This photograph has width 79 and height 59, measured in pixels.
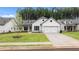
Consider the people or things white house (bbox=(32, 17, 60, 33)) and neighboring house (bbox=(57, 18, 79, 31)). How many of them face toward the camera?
2

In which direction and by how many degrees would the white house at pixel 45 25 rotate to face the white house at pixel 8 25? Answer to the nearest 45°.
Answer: approximately 90° to its right

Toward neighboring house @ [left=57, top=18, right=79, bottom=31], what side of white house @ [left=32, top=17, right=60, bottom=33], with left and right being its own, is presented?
left

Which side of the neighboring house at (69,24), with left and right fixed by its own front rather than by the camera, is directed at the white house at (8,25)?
right

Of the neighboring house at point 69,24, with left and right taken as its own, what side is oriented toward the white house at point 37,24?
right

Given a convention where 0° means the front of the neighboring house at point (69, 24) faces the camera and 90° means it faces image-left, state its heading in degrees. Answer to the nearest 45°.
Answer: approximately 0°
